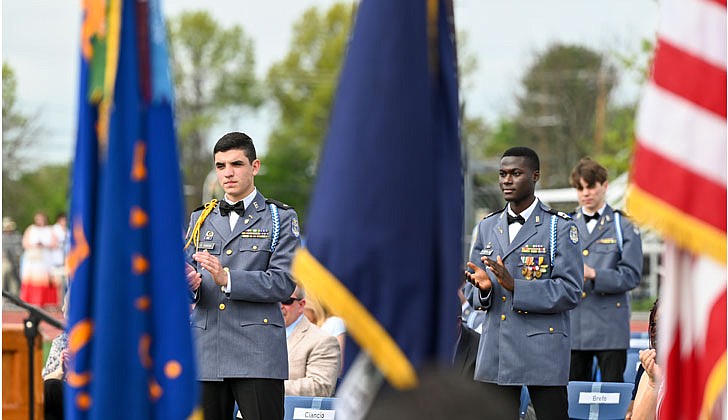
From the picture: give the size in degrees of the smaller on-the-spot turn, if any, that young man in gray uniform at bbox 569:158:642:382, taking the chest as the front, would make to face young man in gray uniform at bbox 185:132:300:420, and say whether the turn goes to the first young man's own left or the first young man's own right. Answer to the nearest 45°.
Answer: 0° — they already face them

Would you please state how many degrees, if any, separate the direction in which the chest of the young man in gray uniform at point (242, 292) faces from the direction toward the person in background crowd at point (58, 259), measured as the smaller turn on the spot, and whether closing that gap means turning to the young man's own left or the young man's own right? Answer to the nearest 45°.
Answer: approximately 135° to the young man's own right

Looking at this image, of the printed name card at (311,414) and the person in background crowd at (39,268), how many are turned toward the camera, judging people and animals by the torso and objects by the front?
2

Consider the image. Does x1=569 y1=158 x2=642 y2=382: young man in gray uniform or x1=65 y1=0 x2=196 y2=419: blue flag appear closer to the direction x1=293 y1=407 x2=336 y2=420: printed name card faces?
the blue flag

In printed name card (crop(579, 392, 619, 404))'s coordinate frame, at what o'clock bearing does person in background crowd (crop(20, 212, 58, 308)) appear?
The person in background crowd is roughly at 5 o'clock from the printed name card.

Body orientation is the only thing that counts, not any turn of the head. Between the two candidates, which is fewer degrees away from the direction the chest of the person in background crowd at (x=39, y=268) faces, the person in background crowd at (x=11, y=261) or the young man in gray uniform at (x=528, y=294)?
the young man in gray uniform

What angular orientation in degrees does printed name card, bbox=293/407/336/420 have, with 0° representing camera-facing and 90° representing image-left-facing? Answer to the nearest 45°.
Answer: approximately 0°
